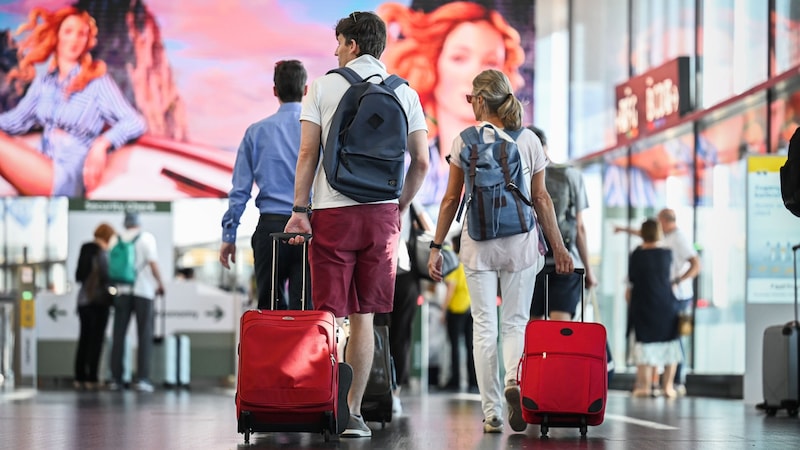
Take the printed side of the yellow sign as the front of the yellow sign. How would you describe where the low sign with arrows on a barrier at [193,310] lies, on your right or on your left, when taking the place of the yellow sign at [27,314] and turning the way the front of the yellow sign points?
on your left

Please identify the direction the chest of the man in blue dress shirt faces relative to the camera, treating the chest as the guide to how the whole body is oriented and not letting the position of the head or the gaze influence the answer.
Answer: away from the camera

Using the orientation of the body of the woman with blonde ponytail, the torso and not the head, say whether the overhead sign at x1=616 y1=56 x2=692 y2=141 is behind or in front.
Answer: in front

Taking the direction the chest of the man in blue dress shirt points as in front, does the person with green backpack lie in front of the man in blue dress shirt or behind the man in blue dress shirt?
in front

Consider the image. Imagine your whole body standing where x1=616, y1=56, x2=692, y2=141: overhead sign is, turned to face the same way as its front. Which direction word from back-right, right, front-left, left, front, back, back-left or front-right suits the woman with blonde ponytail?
front-left

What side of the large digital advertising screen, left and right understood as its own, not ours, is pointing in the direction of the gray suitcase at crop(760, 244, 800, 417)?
front

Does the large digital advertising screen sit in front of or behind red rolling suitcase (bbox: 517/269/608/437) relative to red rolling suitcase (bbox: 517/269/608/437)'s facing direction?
behind

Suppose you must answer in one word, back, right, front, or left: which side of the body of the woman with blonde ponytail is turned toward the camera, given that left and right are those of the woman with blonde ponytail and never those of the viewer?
back

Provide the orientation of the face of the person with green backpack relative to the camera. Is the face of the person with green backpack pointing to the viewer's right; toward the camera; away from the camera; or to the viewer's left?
away from the camera

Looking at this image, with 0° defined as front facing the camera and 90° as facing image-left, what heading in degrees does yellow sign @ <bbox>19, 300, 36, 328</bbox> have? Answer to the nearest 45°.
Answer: approximately 0°

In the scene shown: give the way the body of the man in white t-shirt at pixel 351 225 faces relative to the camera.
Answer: away from the camera

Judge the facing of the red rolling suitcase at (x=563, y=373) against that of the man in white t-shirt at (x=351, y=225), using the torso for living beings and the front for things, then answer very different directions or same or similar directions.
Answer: very different directions

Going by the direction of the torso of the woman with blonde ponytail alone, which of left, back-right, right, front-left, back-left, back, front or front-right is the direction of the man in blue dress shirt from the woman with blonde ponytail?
left

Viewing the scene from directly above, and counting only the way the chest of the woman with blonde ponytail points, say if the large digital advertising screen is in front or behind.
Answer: in front

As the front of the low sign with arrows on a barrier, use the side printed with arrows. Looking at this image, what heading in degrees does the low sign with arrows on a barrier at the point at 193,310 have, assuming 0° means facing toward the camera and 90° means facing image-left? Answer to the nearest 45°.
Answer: approximately 0°
